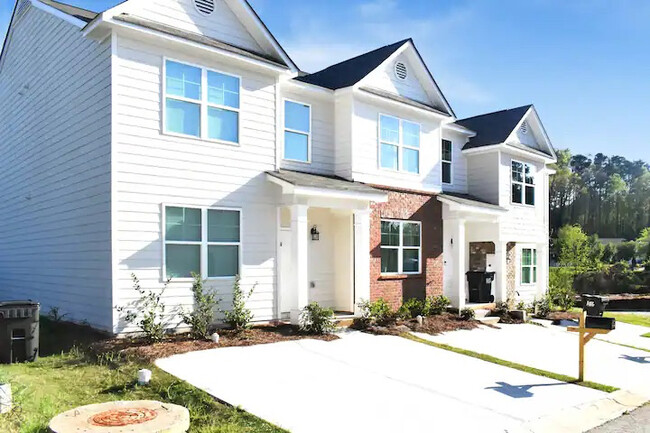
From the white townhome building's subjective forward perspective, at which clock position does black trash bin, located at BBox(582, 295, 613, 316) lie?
The black trash bin is roughly at 11 o'clock from the white townhome building.

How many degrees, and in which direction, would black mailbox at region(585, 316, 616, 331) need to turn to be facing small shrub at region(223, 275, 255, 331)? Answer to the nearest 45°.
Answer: approximately 135° to its right

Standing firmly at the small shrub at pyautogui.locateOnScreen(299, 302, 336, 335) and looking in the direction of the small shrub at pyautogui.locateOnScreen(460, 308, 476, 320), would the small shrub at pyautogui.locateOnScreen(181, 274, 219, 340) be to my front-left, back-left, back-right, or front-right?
back-left

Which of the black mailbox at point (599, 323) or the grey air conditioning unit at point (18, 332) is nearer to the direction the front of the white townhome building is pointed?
the black mailbox

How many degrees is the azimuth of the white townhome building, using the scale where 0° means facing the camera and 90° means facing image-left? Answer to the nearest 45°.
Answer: approximately 315°

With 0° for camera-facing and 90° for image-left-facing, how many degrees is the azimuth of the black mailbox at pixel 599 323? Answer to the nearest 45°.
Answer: approximately 315°
